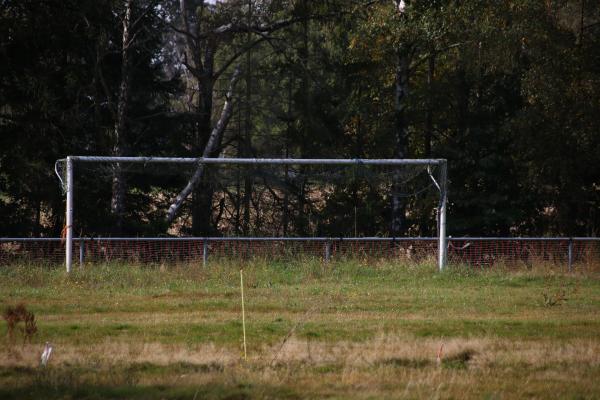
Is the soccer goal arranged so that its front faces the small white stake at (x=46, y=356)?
yes

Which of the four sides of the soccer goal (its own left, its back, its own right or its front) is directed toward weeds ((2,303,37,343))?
front

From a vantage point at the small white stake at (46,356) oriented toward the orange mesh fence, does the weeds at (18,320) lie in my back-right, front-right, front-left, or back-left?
front-left

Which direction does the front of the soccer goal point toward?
toward the camera
